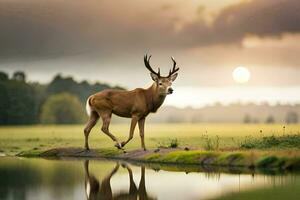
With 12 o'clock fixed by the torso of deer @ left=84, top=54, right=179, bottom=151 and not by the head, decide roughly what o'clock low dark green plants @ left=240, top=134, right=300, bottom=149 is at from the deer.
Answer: The low dark green plants is roughly at 12 o'clock from the deer.

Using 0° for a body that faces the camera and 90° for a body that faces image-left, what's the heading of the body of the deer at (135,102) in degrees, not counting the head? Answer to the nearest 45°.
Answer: approximately 270°
